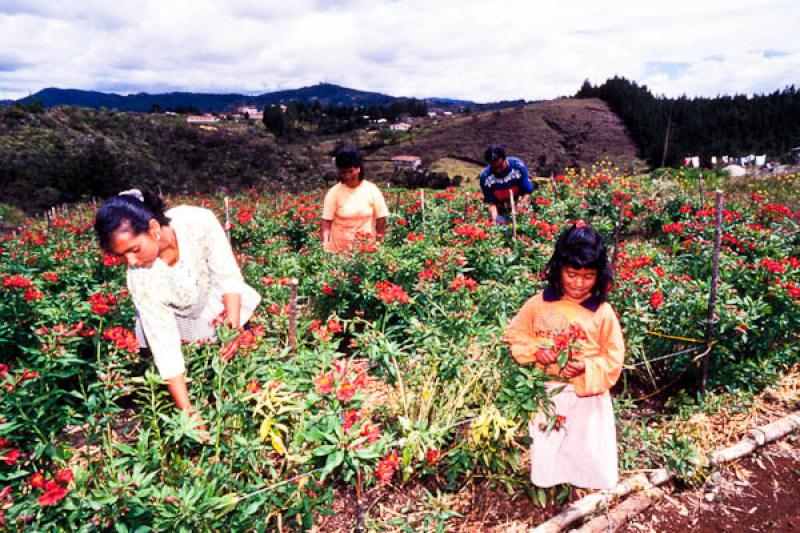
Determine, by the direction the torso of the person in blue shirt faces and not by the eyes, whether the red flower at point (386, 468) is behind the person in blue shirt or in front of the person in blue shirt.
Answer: in front

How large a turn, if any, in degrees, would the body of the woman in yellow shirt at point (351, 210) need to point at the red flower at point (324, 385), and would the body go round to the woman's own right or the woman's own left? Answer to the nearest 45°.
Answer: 0° — they already face it

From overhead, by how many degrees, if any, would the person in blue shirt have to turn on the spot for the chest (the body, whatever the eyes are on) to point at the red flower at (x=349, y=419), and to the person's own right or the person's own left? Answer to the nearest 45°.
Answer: approximately 45° to the person's own left

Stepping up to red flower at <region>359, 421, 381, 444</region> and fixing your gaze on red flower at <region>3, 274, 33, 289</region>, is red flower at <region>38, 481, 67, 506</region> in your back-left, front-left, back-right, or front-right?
front-left

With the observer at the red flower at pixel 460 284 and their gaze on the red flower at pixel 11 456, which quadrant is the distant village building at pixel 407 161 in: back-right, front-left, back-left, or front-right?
back-right

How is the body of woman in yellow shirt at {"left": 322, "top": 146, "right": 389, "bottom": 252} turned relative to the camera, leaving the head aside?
toward the camera

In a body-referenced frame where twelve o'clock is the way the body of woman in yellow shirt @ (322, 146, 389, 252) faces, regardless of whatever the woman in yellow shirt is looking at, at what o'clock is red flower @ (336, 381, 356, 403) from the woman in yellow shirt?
The red flower is roughly at 12 o'clock from the woman in yellow shirt.

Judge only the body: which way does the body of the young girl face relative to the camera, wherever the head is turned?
toward the camera

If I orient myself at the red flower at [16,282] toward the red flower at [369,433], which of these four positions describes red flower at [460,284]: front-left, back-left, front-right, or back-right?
front-left

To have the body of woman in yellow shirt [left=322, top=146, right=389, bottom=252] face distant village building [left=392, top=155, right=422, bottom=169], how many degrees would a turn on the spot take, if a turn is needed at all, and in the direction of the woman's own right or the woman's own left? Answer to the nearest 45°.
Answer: approximately 180°

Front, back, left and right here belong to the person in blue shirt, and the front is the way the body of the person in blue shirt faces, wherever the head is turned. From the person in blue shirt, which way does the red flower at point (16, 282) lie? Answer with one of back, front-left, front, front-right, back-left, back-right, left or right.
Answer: front

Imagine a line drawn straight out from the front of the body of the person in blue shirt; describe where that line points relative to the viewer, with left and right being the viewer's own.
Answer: facing the viewer and to the left of the viewer

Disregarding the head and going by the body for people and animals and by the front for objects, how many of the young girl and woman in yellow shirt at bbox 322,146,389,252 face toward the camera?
2
